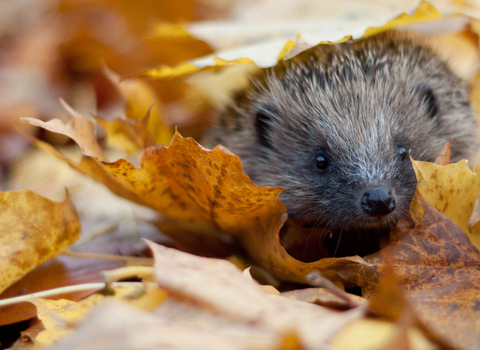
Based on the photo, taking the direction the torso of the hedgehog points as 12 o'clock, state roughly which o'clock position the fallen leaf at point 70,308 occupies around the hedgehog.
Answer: The fallen leaf is roughly at 1 o'clock from the hedgehog.

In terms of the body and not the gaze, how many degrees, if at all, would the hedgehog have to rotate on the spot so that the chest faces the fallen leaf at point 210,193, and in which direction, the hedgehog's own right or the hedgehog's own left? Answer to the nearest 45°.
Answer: approximately 45° to the hedgehog's own right

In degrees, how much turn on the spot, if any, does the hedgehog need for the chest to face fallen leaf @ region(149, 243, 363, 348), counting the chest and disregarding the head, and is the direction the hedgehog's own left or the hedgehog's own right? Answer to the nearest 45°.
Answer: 0° — it already faces it

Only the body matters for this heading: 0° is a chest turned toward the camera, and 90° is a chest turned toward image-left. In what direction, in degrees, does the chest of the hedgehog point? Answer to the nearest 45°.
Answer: approximately 0°

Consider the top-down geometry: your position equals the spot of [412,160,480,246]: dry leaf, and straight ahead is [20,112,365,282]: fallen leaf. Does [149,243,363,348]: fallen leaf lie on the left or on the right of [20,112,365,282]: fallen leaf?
left

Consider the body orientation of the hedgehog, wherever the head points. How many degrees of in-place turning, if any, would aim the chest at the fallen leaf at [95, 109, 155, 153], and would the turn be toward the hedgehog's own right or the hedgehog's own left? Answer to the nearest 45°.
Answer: approximately 90° to the hedgehog's own right

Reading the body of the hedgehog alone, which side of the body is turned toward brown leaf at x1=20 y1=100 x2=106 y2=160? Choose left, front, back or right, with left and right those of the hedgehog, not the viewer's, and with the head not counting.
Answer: right
